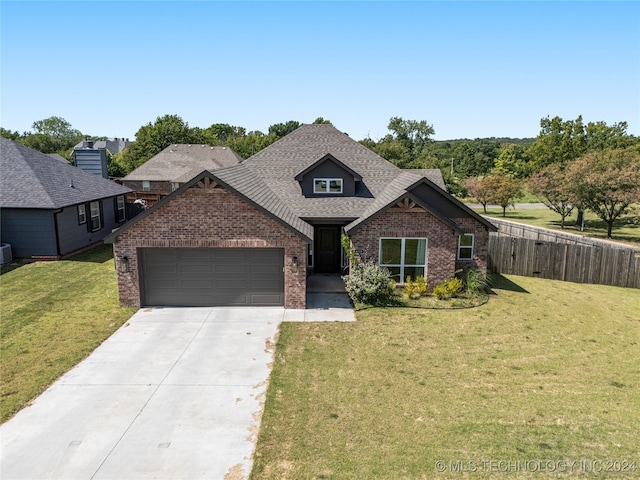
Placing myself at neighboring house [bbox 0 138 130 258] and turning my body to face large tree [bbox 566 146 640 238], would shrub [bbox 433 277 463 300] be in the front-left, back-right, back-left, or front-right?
front-right

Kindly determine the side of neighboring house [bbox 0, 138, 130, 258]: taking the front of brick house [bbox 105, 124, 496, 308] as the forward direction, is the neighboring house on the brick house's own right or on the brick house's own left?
on the brick house's own right

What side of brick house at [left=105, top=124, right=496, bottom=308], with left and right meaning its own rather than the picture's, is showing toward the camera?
front

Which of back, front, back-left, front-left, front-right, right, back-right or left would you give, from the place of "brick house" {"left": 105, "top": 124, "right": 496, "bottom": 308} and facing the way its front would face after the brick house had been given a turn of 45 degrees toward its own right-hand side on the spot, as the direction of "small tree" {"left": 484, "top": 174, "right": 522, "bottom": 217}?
back

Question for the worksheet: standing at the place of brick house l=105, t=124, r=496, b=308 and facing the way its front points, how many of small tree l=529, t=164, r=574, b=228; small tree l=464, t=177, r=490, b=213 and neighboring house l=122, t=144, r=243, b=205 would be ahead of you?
0

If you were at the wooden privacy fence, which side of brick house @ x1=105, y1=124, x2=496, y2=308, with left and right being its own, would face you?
left

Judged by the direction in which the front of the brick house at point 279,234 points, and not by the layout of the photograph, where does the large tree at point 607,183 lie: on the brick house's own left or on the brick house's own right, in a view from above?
on the brick house's own left

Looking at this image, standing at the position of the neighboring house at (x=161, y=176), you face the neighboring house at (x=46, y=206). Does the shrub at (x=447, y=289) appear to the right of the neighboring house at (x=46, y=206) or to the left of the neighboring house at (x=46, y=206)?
left

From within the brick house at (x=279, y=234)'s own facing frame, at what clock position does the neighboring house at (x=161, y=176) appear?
The neighboring house is roughly at 5 o'clock from the brick house.

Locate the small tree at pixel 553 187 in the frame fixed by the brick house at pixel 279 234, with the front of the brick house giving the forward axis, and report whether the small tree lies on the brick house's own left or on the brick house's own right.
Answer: on the brick house's own left

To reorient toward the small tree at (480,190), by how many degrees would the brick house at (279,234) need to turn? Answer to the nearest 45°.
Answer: approximately 135° to its left

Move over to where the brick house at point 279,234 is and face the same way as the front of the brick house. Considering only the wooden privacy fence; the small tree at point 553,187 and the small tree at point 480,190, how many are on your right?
0

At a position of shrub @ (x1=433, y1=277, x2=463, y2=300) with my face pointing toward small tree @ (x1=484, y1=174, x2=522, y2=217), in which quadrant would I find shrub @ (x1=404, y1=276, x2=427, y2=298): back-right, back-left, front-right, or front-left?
back-left
